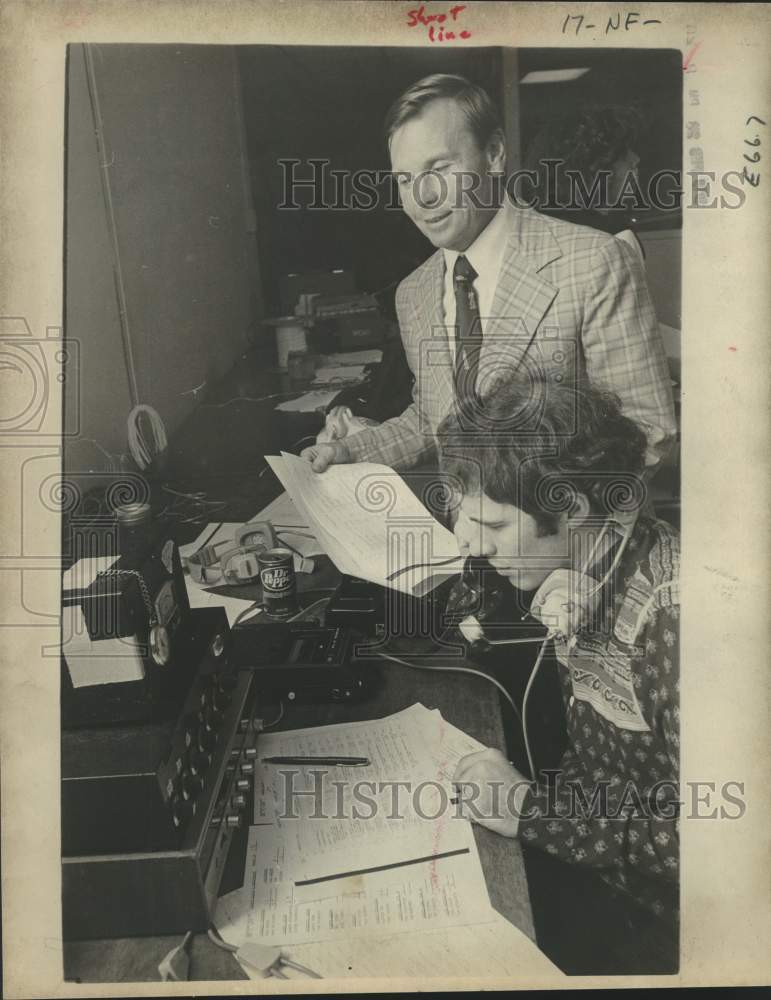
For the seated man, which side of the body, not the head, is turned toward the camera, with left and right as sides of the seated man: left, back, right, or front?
left

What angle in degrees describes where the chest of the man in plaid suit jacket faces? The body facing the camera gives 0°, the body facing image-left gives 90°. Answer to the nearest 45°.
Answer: approximately 45°
